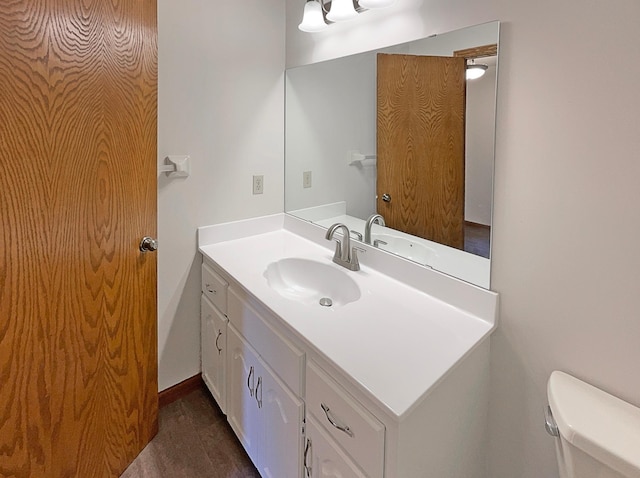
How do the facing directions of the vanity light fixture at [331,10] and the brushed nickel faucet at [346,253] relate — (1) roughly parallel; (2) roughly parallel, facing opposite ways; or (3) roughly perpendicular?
roughly parallel

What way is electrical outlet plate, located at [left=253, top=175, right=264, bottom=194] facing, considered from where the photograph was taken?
facing the viewer and to the right of the viewer

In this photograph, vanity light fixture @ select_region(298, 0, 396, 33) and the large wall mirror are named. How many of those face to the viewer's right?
0

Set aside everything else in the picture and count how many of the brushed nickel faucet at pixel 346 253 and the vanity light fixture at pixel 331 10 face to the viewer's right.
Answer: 0

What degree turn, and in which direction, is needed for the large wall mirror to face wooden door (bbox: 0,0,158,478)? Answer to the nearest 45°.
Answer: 0° — it already faces it

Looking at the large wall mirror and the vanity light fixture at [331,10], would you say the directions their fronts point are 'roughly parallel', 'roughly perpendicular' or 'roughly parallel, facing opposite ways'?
roughly parallel

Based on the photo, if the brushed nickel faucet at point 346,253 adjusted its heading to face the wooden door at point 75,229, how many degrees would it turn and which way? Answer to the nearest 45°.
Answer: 0° — it already faces it

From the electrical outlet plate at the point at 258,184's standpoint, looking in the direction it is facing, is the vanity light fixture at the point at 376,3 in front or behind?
in front

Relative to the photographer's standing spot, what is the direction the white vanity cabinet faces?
facing the viewer and to the left of the viewer

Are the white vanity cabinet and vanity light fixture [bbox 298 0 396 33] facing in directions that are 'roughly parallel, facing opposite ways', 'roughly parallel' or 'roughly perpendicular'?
roughly parallel
